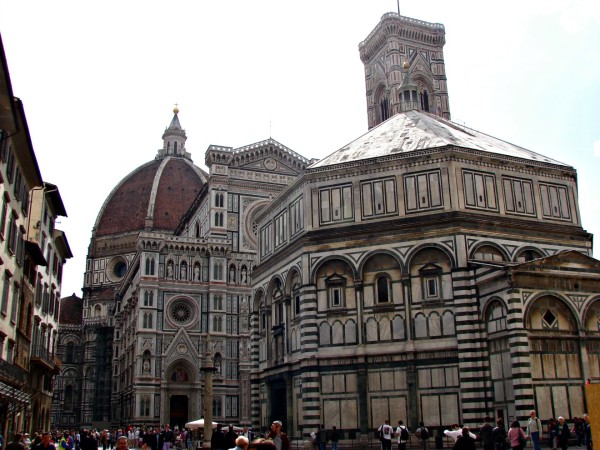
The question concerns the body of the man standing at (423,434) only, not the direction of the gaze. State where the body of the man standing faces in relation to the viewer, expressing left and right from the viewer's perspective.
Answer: facing away from the viewer

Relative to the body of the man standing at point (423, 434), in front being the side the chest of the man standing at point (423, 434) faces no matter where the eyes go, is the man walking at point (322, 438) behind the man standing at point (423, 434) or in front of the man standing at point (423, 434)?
in front
